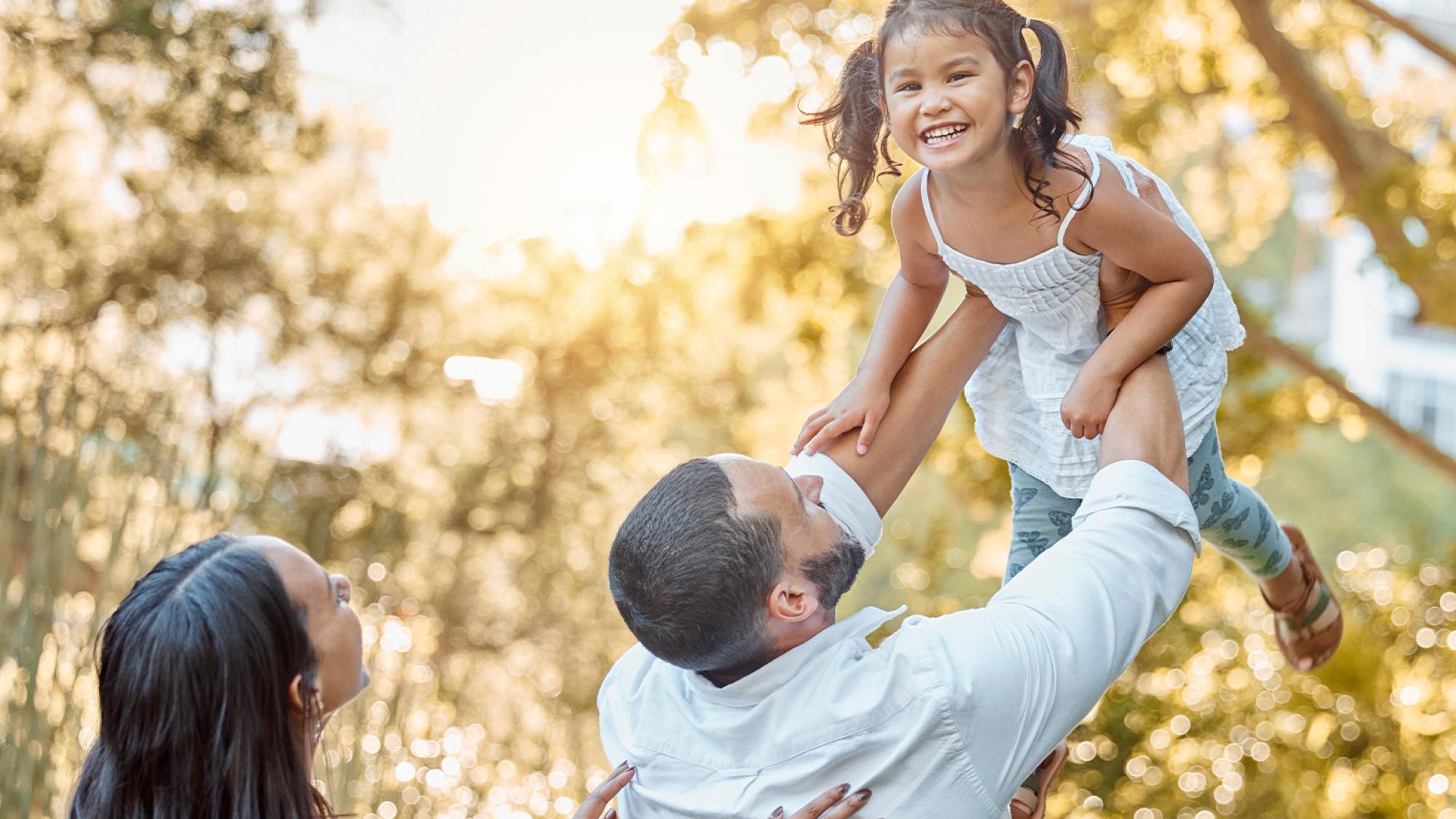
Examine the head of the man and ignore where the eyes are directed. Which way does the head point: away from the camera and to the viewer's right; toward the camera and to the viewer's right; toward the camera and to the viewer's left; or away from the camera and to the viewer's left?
away from the camera and to the viewer's right

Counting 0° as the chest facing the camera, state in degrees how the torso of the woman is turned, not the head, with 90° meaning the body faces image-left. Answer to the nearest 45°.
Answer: approximately 225°

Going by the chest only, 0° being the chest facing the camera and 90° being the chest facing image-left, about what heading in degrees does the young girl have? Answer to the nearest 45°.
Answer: approximately 45°

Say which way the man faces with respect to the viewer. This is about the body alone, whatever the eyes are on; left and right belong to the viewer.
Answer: facing away from the viewer and to the right of the viewer

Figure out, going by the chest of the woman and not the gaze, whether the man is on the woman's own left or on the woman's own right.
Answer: on the woman's own right
